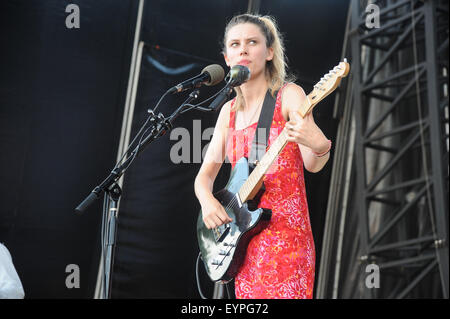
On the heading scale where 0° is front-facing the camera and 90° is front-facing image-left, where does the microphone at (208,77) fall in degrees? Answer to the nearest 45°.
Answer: approximately 270°

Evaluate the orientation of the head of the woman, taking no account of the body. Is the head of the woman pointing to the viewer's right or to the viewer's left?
to the viewer's left

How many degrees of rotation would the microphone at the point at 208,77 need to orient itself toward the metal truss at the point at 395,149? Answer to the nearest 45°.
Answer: approximately 45° to its left

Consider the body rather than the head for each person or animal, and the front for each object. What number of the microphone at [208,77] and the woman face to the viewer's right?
1

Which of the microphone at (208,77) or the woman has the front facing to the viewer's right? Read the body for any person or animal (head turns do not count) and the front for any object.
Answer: the microphone

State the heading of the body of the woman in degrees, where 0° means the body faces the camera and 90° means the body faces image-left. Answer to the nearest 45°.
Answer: approximately 45°
